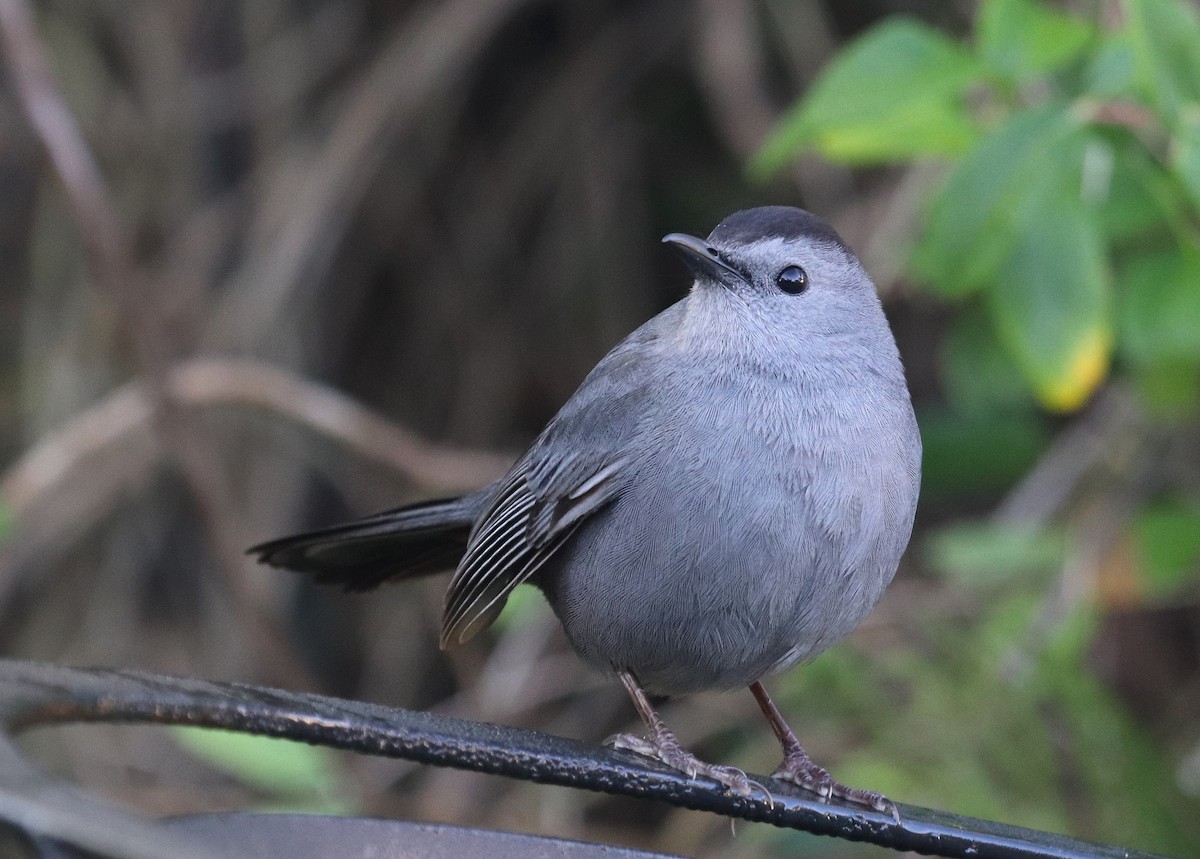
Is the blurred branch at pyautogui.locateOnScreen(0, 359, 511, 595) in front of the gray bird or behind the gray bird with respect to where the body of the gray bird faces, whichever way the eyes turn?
behind

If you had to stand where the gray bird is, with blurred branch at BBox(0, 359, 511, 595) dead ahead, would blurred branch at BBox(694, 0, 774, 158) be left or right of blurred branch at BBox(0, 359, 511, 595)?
right

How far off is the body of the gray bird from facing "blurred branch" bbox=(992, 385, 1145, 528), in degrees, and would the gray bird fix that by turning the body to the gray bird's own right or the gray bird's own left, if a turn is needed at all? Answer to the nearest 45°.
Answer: approximately 90° to the gray bird's own left

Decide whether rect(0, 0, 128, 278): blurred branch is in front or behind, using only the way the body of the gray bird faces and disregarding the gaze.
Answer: behind

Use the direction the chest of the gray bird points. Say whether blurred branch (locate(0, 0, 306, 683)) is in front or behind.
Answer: behind

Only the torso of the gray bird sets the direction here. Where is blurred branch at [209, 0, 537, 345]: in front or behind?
behind

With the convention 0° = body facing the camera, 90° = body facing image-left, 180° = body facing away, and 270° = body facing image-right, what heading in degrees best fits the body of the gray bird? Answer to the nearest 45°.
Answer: approximately 315°
